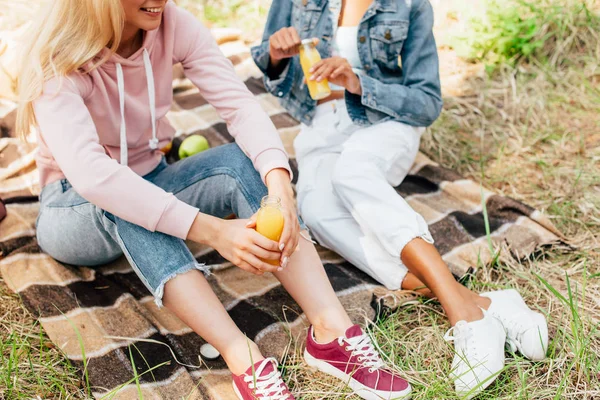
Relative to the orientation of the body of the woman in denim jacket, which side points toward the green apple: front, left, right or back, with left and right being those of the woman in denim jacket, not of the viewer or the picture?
right

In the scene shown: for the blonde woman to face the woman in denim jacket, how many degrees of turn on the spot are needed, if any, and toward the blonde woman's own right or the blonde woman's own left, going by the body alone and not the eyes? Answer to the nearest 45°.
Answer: approximately 90° to the blonde woman's own left

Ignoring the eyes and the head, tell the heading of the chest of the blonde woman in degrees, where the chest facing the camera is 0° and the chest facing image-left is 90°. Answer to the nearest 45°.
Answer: approximately 315°

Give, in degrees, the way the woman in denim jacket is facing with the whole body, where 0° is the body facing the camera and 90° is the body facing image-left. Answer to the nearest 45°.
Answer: approximately 0°

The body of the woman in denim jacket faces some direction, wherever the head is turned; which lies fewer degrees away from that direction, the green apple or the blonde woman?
the blonde woman

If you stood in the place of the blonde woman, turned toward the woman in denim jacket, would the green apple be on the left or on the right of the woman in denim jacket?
left

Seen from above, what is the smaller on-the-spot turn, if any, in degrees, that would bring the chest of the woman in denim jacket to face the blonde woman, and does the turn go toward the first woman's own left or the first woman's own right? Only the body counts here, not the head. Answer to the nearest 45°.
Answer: approximately 45° to the first woman's own right
